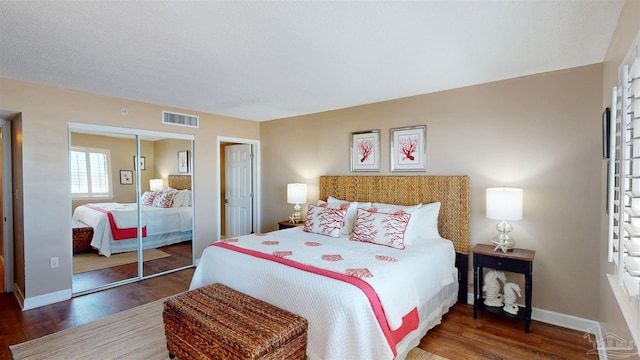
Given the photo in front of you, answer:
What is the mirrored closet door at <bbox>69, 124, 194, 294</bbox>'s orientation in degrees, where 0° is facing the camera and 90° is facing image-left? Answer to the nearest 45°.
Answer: approximately 315°

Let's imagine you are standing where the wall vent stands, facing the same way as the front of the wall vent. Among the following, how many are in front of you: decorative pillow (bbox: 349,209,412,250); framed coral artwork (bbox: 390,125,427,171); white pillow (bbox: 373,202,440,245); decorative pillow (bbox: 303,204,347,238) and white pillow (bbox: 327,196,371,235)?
5

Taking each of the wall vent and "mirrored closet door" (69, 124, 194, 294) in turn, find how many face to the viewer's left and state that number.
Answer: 0

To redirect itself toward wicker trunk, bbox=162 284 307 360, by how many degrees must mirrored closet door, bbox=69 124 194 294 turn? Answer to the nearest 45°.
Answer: approximately 45° to its right

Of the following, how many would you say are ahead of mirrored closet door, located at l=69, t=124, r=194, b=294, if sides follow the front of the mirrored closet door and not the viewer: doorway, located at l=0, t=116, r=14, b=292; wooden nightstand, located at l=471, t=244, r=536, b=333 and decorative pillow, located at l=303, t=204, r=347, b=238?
2

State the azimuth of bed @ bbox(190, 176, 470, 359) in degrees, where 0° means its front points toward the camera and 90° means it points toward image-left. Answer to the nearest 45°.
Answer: approximately 45°

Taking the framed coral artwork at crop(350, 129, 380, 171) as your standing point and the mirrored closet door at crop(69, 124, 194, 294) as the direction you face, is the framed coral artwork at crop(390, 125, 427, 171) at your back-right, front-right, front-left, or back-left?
back-left

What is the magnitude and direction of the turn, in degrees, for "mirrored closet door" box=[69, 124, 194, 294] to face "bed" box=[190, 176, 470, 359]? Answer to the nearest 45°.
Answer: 0° — it already faces it

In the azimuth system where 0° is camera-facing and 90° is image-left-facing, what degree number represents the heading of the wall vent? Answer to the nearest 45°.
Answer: approximately 315°

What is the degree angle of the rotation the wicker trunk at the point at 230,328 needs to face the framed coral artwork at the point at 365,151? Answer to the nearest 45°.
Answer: approximately 180°

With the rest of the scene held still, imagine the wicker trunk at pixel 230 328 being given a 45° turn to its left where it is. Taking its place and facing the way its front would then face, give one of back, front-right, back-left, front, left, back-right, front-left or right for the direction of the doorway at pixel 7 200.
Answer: back-right
